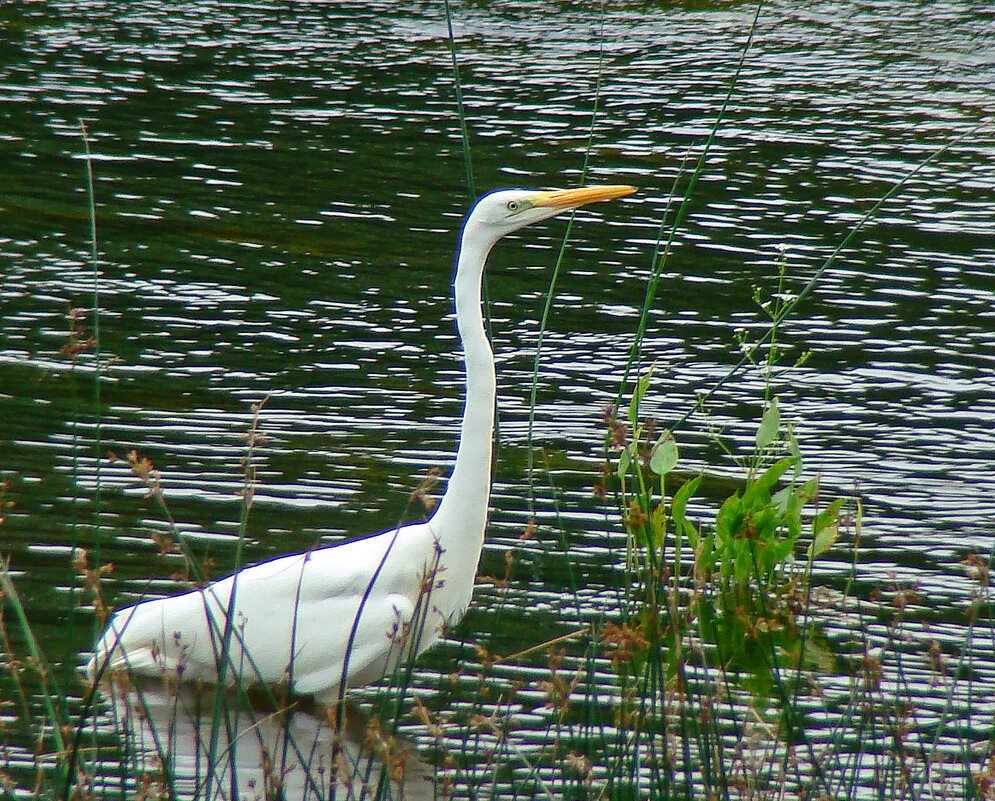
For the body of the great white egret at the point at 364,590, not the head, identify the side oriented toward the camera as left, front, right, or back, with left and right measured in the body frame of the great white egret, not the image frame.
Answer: right
